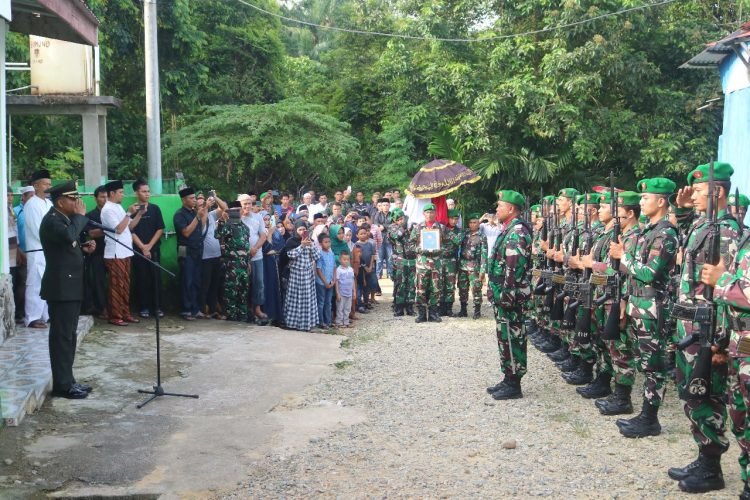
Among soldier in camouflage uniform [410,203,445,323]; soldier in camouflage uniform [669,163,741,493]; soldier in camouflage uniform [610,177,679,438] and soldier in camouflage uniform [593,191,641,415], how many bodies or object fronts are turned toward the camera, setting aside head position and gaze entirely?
1

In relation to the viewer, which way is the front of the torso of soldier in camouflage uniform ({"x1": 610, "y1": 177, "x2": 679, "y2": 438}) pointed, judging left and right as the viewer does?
facing to the left of the viewer

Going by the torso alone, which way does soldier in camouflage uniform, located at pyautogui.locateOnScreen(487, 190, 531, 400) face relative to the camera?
to the viewer's left

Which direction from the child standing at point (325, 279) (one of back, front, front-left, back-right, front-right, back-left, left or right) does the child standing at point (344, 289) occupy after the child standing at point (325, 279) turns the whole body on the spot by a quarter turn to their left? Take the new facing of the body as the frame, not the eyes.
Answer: front

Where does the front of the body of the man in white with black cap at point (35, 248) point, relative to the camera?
to the viewer's right

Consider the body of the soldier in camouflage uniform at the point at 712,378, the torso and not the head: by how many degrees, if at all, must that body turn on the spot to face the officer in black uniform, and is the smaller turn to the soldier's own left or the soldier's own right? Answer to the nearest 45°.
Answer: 0° — they already face them

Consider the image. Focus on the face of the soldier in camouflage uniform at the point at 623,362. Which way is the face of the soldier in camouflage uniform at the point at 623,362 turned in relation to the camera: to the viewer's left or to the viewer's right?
to the viewer's left

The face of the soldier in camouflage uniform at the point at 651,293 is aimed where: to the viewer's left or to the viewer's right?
to the viewer's left

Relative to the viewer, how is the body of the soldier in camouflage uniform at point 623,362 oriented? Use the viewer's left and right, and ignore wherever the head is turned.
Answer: facing to the left of the viewer

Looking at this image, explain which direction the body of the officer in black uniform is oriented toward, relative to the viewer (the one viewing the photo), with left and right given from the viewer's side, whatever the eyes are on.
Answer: facing to the right of the viewer

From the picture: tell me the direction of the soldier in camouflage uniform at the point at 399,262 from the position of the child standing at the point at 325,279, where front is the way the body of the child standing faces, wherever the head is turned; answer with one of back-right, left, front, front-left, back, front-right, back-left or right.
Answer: left

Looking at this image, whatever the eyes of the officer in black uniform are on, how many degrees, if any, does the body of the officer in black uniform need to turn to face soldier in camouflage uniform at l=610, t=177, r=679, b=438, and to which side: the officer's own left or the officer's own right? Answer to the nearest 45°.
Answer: approximately 45° to the officer's own right

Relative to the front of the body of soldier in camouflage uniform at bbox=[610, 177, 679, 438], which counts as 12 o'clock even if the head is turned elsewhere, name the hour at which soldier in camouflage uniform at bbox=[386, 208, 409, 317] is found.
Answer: soldier in camouflage uniform at bbox=[386, 208, 409, 317] is roughly at 2 o'clock from soldier in camouflage uniform at bbox=[610, 177, 679, 438].

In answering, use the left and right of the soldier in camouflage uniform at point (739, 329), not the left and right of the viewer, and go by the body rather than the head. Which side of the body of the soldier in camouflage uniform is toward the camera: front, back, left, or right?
left

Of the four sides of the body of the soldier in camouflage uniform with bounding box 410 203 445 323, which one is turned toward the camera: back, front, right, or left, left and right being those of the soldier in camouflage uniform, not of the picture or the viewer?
front

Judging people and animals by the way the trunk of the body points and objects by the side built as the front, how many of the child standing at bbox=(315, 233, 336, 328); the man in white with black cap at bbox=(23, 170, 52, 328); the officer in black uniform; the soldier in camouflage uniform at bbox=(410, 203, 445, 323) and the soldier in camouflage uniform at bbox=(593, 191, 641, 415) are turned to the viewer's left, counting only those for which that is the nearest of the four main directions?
1
